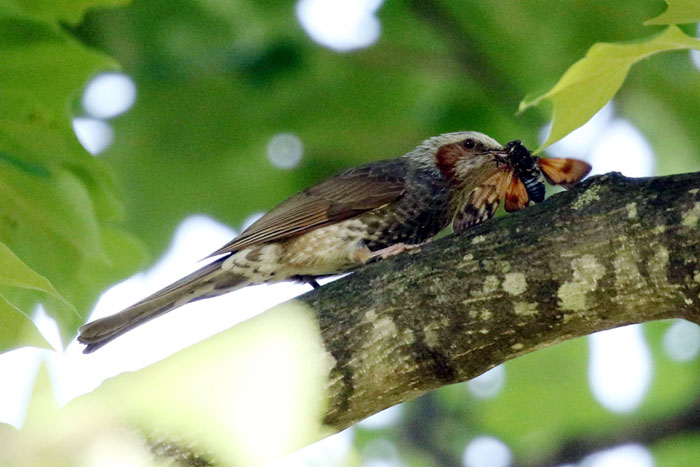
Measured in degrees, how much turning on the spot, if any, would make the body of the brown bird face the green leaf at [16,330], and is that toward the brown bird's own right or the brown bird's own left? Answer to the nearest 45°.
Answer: approximately 135° to the brown bird's own right

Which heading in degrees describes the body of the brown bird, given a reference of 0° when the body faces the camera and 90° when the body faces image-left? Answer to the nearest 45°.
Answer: approximately 270°

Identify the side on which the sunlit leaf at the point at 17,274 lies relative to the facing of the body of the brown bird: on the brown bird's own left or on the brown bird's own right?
on the brown bird's own right
